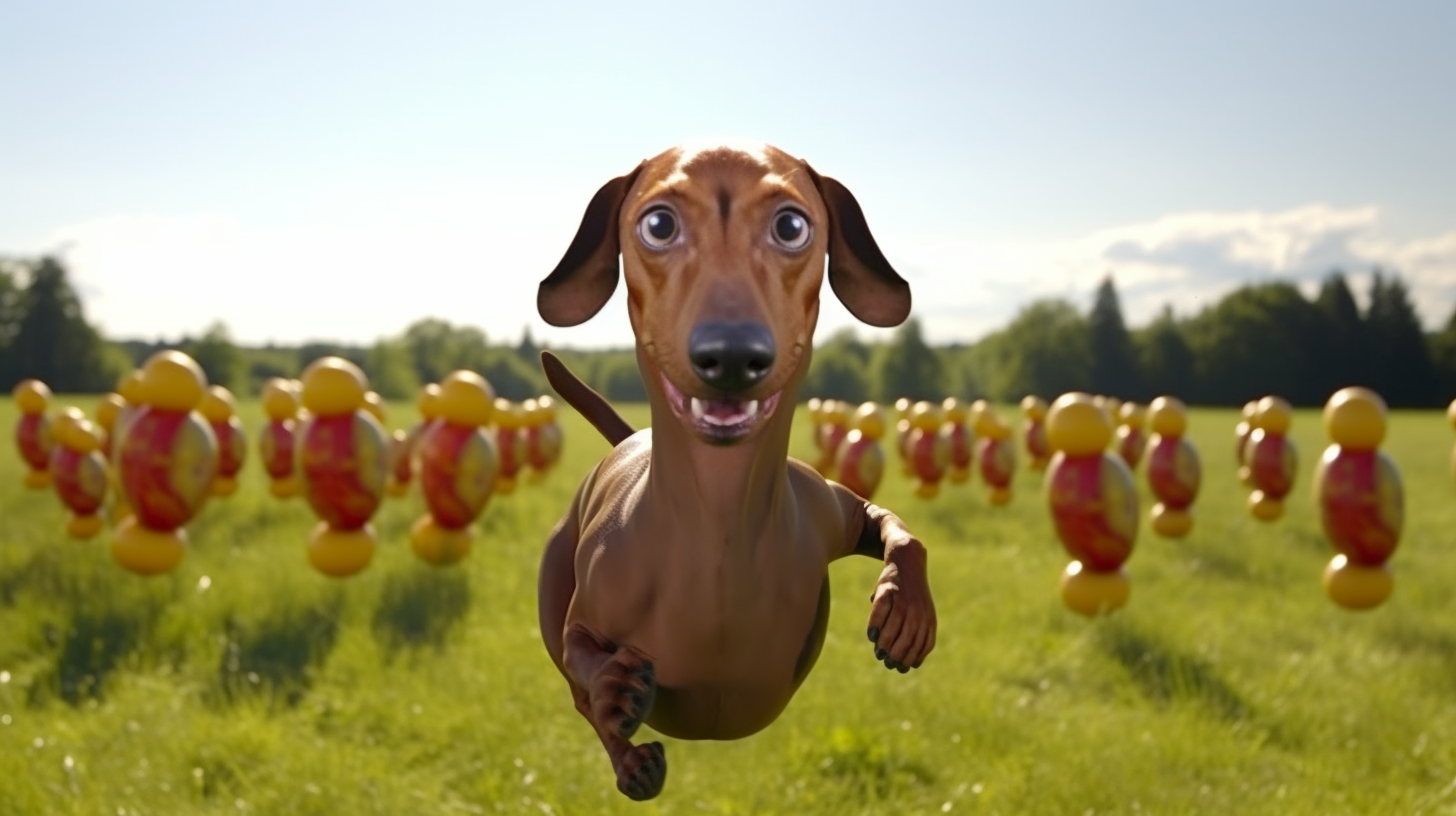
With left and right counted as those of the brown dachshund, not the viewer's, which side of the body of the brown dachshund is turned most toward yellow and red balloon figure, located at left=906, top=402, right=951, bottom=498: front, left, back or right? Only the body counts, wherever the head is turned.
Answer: back

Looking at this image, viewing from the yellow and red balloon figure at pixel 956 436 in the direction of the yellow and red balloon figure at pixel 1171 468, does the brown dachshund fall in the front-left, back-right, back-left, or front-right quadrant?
front-right

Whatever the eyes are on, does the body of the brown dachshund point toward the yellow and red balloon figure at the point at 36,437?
no

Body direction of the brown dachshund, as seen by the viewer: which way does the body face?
toward the camera

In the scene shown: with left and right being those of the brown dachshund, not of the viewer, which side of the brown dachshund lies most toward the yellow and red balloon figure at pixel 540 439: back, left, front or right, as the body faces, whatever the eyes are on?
back

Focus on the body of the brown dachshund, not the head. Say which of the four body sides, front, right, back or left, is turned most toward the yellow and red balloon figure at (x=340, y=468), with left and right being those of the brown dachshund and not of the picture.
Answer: back

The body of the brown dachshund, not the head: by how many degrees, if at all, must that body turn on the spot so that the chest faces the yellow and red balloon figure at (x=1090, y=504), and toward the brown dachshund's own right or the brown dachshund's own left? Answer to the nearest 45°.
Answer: approximately 180°

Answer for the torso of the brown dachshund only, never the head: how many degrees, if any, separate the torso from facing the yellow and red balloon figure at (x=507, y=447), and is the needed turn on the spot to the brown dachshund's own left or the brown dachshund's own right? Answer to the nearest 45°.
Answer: approximately 180°

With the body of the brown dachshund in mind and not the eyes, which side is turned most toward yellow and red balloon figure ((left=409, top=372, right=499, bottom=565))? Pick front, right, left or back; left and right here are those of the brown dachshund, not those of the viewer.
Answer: back

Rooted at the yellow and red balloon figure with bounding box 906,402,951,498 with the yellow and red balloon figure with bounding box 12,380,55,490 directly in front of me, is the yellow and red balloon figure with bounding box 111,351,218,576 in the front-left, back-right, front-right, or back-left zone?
front-left

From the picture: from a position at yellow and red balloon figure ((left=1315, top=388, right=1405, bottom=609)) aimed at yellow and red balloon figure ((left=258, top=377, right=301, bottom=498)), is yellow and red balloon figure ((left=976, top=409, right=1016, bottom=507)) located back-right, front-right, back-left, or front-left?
front-right

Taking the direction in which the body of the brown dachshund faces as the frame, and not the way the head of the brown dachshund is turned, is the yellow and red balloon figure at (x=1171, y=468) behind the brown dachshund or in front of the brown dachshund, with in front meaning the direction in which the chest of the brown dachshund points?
behind

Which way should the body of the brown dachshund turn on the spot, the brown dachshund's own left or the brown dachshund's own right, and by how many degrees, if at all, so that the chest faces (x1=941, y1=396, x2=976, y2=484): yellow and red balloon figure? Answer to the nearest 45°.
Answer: approximately 180°
